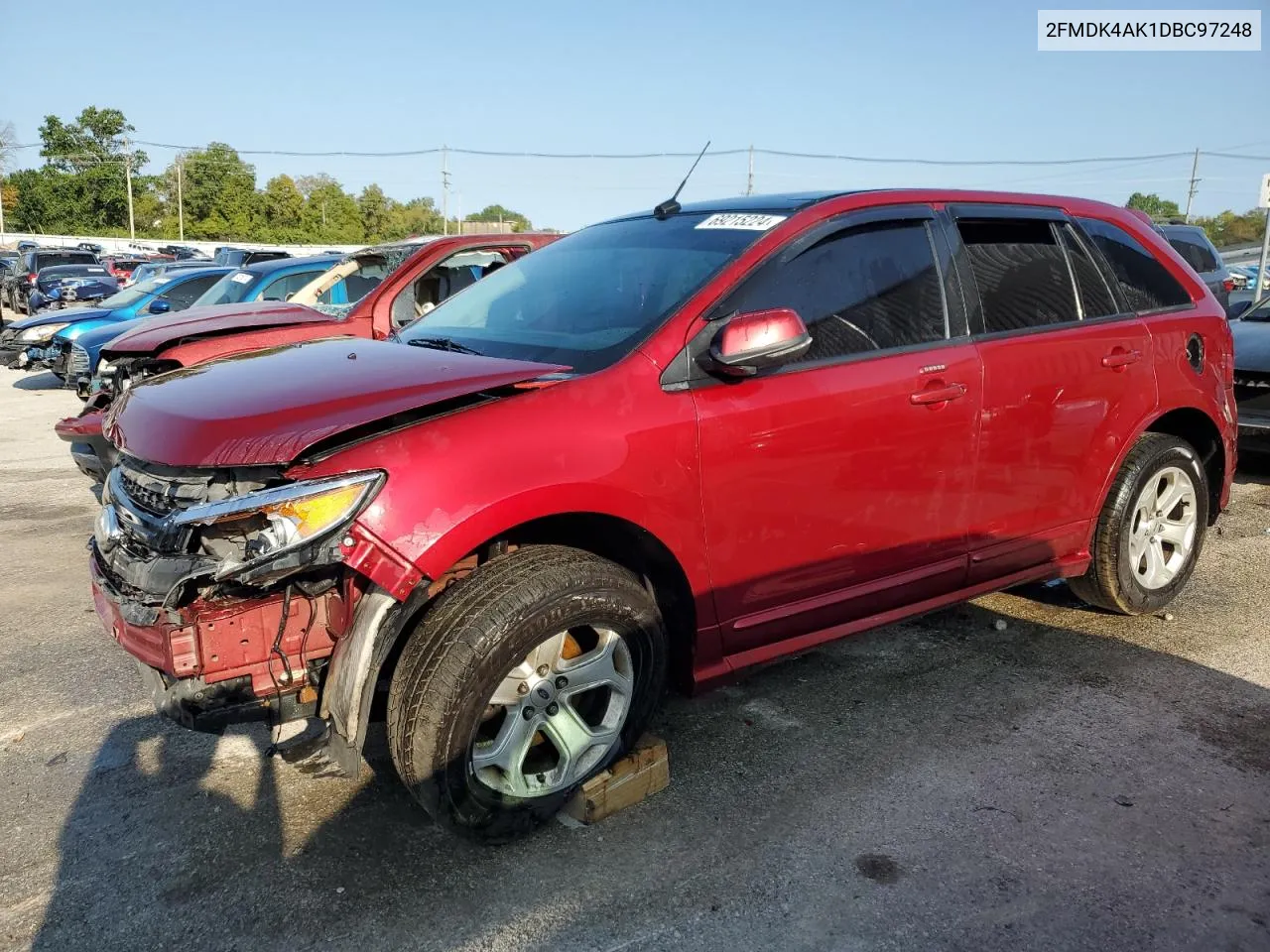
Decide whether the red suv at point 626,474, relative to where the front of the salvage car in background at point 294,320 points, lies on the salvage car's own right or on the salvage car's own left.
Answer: on the salvage car's own left

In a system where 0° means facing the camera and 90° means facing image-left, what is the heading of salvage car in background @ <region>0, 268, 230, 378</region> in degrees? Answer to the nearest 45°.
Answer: approximately 45°

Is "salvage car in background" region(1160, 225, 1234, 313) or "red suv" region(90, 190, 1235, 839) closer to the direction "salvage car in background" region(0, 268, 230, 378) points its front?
the red suv

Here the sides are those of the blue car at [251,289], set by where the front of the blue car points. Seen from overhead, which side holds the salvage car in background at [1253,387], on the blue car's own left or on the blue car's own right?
on the blue car's own left

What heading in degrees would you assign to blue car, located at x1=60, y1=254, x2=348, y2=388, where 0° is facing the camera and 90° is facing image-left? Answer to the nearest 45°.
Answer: approximately 45°

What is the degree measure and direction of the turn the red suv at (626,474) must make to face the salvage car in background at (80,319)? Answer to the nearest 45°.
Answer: approximately 90° to its right
